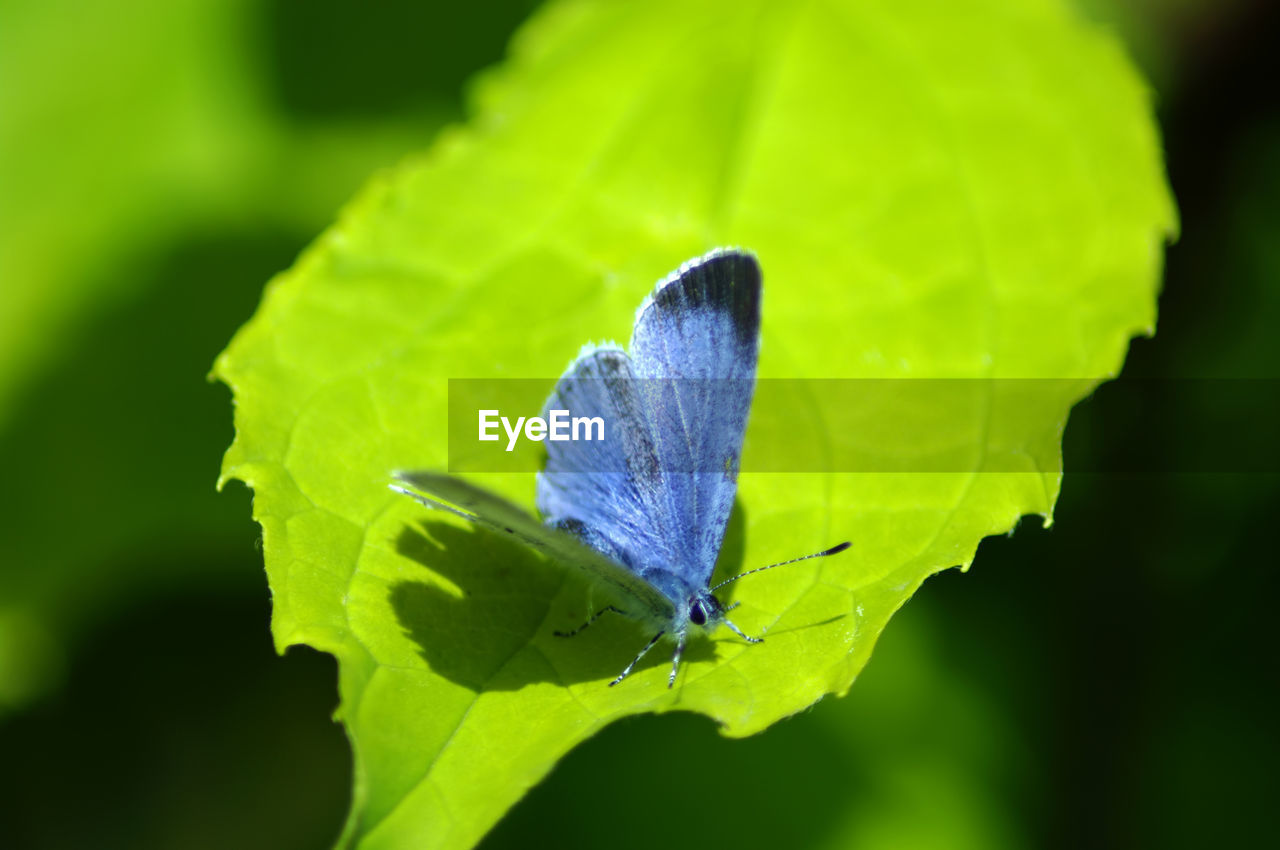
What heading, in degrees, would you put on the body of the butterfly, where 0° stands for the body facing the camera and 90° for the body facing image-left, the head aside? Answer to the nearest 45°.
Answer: approximately 315°
